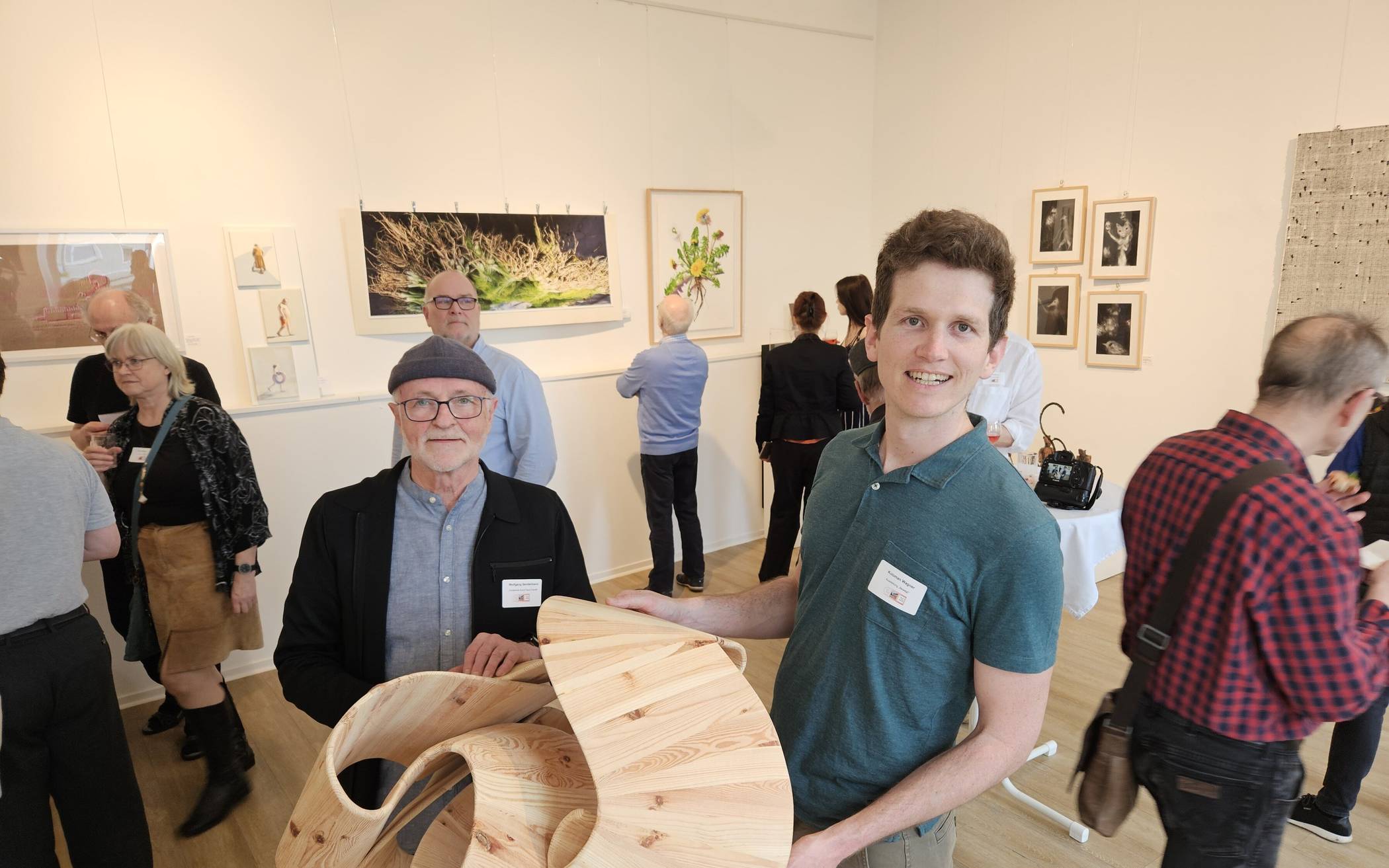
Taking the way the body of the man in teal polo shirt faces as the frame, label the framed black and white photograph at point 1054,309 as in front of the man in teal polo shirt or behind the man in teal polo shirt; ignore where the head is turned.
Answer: behind

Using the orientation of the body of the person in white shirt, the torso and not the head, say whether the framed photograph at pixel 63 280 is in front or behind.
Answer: in front

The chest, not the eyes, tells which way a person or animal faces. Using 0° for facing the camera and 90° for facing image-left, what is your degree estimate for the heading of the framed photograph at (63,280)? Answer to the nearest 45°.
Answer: approximately 0°

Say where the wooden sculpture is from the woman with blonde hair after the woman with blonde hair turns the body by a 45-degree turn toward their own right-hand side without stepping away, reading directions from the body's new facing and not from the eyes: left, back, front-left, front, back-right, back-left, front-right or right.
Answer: left

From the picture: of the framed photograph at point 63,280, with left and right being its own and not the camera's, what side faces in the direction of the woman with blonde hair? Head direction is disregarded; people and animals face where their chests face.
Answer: front

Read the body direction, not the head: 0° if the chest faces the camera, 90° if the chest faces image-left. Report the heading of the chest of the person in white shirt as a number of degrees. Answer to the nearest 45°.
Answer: approximately 45°

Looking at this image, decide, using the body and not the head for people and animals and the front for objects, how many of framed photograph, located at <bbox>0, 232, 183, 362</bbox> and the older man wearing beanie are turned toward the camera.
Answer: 2

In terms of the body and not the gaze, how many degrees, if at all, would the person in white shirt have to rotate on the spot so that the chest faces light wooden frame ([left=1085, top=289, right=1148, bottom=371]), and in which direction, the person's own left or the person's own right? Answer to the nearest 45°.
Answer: approximately 135° to the person's own right

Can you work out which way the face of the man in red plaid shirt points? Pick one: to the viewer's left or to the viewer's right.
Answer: to the viewer's right

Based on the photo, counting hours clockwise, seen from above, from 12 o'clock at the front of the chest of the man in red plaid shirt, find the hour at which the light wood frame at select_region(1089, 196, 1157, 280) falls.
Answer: The light wood frame is roughly at 10 o'clock from the man in red plaid shirt.

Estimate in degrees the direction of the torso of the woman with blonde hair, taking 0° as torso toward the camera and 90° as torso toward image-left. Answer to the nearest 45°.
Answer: approximately 45°

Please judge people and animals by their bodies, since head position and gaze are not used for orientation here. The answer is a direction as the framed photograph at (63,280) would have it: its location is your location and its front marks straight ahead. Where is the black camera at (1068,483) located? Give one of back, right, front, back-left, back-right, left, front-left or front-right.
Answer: front-left

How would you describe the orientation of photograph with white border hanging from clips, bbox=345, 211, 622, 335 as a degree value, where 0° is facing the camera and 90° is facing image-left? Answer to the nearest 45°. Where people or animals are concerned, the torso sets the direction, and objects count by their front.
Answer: approximately 315°

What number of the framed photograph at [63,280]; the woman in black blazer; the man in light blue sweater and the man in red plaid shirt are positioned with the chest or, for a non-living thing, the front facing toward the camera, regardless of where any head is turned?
1

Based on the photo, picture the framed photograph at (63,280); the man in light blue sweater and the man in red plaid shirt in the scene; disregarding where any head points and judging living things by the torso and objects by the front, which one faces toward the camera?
the framed photograph
